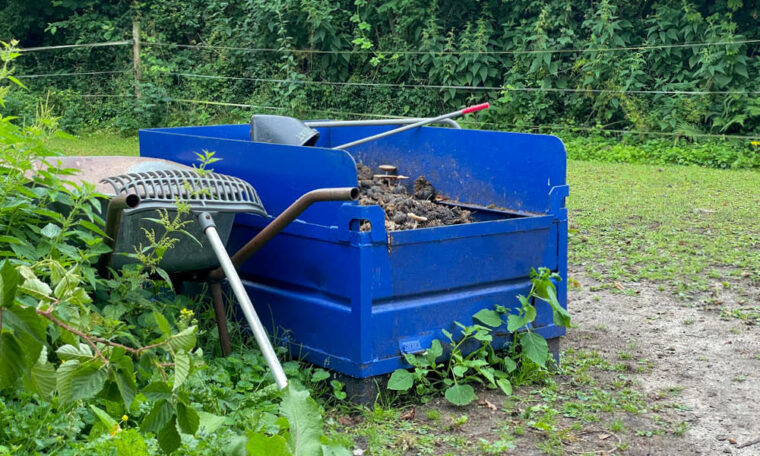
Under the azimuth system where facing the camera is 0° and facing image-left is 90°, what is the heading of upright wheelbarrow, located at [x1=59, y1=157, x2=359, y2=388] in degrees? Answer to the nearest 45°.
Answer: approximately 135°

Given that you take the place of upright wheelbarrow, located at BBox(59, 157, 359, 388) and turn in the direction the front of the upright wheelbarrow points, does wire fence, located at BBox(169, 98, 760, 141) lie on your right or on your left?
on your right

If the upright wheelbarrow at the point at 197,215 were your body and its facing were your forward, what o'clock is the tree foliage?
The tree foliage is roughly at 2 o'clock from the upright wheelbarrow.

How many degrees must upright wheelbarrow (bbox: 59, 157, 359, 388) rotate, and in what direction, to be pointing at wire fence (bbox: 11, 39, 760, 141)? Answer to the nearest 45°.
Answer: approximately 45° to its right

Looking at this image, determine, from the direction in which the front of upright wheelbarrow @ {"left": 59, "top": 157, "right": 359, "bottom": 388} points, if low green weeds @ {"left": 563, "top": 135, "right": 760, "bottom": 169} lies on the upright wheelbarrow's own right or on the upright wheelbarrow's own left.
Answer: on the upright wheelbarrow's own right

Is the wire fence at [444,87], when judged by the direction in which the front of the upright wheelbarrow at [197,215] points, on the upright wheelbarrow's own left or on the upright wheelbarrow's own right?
on the upright wheelbarrow's own right
